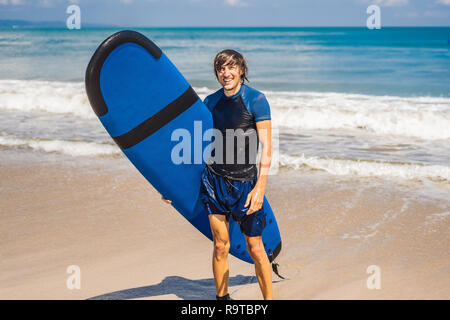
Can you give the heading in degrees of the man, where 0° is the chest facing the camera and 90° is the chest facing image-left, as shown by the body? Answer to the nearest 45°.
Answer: approximately 0°
